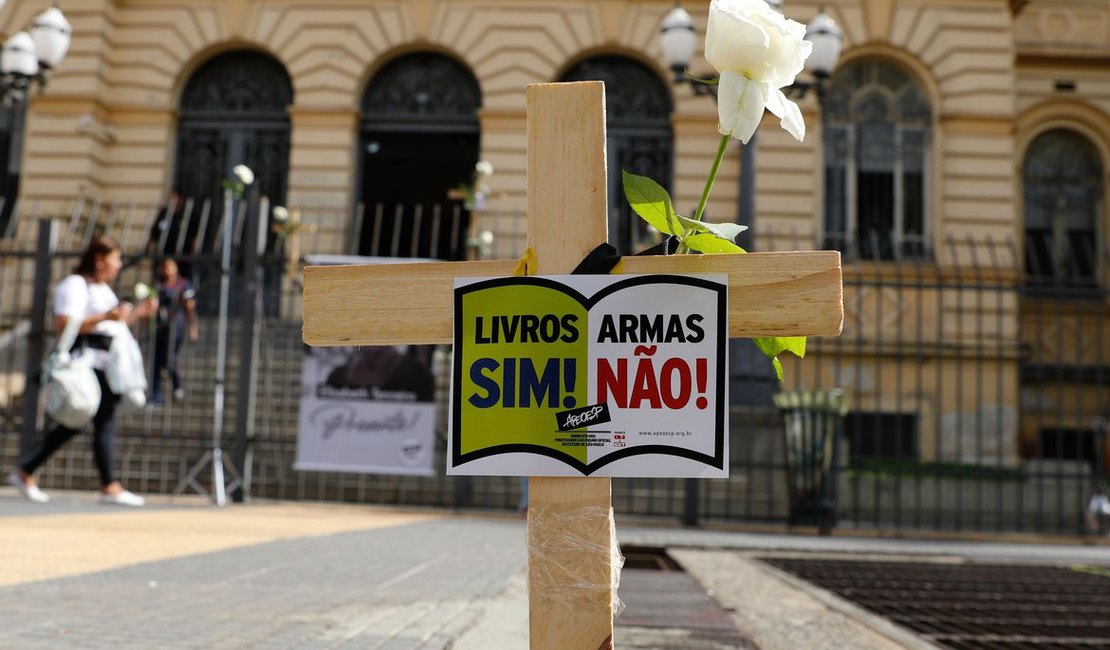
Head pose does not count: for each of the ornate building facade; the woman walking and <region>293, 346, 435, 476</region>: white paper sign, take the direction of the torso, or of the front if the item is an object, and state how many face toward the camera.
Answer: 2

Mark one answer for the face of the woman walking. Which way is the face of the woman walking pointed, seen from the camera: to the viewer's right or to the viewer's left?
to the viewer's right

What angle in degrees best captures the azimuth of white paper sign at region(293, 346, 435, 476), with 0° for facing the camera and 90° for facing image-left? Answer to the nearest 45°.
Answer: approximately 0°

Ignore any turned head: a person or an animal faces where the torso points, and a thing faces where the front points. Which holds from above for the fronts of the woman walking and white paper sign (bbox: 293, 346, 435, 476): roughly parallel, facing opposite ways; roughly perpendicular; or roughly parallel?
roughly perpendicular

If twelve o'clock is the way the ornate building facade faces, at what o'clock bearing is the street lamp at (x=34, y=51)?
The street lamp is roughly at 1 o'clock from the ornate building facade.

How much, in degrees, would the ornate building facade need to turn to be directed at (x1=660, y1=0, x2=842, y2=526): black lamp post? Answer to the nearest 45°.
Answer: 0° — it already faces it

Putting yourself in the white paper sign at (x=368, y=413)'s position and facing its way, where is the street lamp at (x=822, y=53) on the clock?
The street lamp is roughly at 9 o'clock from the white paper sign.

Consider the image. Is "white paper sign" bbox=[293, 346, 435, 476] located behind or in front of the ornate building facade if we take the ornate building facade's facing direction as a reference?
in front

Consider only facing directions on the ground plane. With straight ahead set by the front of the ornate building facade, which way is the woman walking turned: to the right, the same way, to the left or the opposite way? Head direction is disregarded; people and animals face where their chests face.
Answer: to the left

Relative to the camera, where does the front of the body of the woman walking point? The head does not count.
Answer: to the viewer's right

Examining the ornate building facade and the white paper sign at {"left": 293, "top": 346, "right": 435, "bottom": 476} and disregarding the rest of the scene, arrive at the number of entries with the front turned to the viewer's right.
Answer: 0

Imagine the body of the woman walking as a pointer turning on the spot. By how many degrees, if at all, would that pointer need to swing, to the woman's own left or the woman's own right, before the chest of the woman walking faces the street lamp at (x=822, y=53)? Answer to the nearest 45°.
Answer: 0° — they already face it
